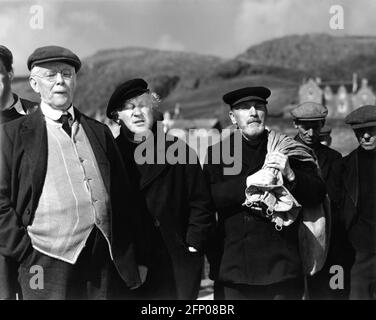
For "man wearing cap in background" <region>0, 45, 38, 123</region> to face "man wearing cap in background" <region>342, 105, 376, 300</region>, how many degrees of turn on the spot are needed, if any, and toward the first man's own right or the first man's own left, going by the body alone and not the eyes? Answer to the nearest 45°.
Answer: approximately 90° to the first man's own left

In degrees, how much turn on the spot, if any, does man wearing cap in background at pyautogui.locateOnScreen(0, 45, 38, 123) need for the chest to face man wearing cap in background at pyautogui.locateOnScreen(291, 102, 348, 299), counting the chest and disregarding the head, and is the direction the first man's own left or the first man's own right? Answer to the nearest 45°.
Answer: approximately 90° to the first man's own left

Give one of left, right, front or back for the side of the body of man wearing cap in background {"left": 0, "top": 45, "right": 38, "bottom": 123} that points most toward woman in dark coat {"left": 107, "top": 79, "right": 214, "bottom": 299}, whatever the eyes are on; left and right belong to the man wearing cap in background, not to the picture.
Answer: left

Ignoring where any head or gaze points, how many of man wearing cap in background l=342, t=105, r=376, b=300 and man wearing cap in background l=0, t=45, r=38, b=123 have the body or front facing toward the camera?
2

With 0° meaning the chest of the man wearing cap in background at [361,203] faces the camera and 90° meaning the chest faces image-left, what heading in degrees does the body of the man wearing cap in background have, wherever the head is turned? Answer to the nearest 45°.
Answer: approximately 0°

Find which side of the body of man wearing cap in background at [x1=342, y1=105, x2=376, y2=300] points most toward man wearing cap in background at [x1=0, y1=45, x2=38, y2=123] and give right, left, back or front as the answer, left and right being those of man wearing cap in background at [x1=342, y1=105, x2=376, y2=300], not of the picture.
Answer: right

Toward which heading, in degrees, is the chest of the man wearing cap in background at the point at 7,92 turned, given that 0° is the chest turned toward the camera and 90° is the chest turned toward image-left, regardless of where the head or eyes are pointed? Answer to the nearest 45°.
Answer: approximately 0°
